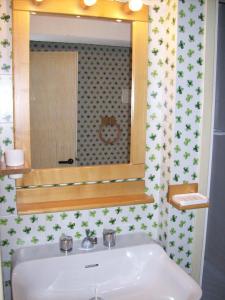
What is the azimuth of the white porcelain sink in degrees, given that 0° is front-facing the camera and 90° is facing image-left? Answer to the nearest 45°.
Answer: approximately 0°

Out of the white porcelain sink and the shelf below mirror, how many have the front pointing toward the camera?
2

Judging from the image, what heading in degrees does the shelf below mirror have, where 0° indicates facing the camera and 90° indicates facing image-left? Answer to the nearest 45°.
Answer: approximately 0°
